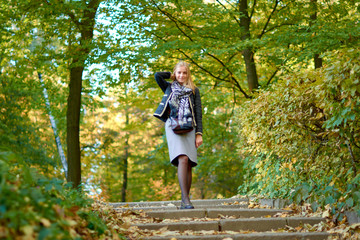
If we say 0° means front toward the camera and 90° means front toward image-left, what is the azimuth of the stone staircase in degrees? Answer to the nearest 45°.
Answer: approximately 0°

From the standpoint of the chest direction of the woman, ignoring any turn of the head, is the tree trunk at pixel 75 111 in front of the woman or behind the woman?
behind

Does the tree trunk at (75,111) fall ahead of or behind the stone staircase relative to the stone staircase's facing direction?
behind

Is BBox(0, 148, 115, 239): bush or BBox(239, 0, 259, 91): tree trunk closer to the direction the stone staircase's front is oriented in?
the bush

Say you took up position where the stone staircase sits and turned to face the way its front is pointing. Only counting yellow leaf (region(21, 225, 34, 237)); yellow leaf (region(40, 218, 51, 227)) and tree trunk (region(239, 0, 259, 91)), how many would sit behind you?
1
